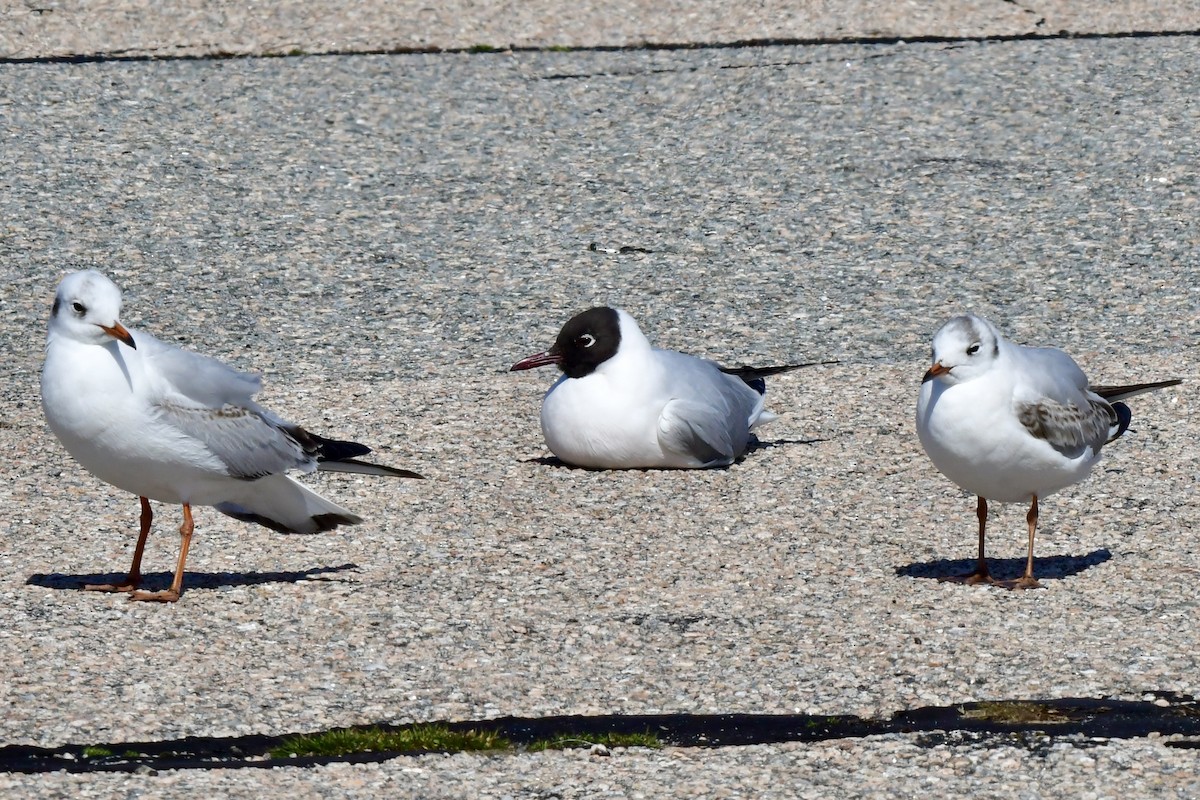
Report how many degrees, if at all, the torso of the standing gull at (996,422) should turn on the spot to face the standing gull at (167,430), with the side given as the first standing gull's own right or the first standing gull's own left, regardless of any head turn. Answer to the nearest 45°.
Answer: approximately 45° to the first standing gull's own right

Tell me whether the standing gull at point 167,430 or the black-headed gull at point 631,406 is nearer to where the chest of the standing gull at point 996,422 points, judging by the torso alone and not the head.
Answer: the standing gull

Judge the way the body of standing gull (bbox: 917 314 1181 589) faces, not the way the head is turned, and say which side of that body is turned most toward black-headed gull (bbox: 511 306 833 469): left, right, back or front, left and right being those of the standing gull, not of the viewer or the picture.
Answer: right

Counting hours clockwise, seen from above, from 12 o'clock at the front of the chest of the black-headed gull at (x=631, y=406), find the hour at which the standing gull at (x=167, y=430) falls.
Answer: The standing gull is roughly at 12 o'clock from the black-headed gull.

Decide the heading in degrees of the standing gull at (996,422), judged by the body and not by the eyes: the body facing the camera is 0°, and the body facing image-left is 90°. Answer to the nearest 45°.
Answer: approximately 45°

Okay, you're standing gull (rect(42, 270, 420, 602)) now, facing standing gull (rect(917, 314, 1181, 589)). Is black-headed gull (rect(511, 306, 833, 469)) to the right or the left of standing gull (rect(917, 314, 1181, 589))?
left

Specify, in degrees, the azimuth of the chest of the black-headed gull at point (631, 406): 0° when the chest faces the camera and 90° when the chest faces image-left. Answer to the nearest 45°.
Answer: approximately 45°

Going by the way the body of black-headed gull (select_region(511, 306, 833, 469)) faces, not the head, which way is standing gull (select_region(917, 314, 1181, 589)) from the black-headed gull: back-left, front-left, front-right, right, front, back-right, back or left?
left
